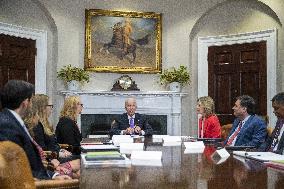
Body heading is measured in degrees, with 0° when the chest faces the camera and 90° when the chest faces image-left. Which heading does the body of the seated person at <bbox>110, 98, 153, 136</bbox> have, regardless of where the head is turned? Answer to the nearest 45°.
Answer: approximately 0°

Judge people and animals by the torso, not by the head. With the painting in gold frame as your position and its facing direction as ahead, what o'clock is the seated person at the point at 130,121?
The seated person is roughly at 12 o'clock from the painting in gold frame.

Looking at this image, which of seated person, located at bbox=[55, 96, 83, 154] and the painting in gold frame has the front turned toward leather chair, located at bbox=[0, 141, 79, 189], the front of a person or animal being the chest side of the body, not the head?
the painting in gold frame

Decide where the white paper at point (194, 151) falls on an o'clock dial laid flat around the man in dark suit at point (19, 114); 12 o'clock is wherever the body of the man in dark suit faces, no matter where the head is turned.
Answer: The white paper is roughly at 1 o'clock from the man in dark suit.

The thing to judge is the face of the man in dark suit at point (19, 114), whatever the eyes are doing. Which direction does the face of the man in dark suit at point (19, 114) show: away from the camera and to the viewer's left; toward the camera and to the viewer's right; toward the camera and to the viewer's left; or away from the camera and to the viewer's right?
away from the camera and to the viewer's right

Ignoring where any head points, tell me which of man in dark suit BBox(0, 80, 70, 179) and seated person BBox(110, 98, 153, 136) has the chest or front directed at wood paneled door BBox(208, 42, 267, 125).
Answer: the man in dark suit

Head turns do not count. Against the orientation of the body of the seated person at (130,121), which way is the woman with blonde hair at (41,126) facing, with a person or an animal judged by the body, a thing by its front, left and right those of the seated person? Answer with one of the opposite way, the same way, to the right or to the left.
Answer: to the left

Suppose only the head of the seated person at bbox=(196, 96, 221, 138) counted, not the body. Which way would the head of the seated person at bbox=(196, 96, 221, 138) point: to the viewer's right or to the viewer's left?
to the viewer's left

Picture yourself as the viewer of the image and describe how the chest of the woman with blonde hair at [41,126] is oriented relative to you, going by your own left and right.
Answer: facing to the right of the viewer

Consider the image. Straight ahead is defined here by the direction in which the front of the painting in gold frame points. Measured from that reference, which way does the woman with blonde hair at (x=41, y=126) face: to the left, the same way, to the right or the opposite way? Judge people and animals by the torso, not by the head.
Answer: to the left
